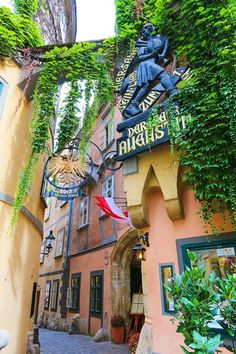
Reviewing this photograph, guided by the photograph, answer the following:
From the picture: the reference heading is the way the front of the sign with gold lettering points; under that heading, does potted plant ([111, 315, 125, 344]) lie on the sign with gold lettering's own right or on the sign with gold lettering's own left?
on the sign with gold lettering's own right

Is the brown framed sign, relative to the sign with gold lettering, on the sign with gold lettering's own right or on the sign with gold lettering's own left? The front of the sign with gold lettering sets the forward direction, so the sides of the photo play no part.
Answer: on the sign with gold lettering's own right

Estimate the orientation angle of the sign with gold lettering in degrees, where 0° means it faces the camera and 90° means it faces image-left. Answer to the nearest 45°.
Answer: approximately 45°
